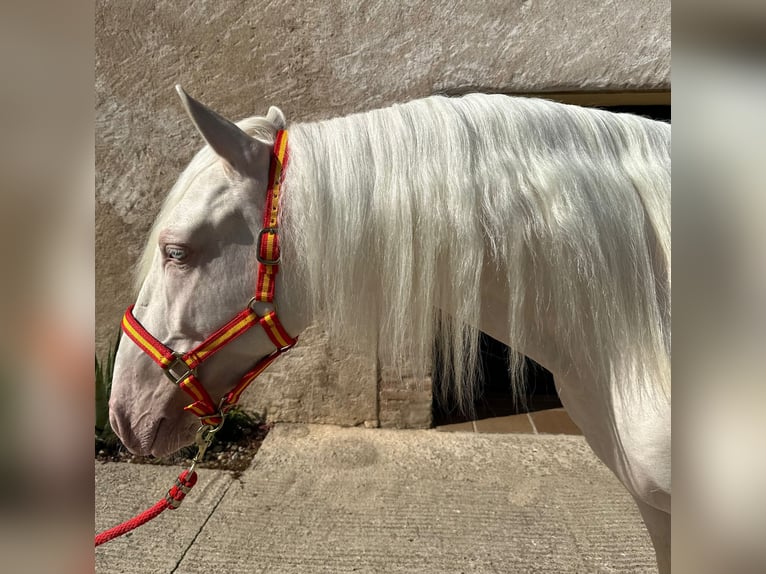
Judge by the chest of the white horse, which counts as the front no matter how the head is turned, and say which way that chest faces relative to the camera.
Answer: to the viewer's left
